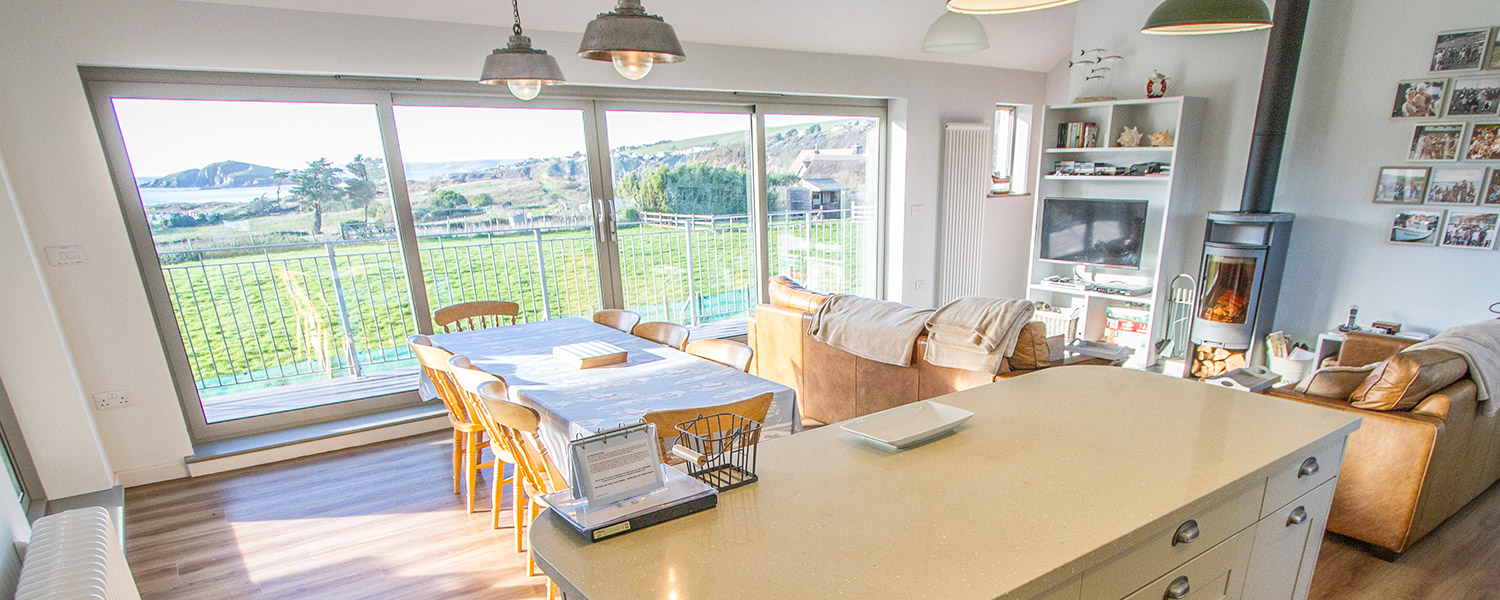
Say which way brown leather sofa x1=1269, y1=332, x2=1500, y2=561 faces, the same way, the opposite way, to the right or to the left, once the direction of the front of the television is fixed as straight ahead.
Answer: to the right

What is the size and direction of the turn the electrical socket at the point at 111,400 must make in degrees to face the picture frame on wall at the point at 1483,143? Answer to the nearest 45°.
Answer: approximately 45° to its left

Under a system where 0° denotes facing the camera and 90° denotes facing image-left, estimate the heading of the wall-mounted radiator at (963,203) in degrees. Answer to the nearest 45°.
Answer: approximately 315°

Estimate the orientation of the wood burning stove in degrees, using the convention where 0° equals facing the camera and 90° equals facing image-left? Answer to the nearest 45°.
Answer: approximately 45°
